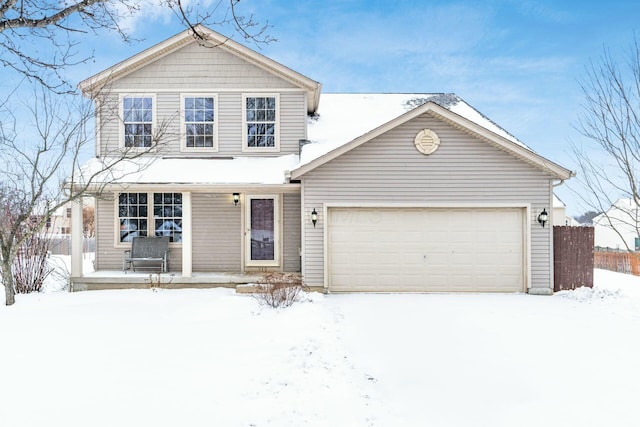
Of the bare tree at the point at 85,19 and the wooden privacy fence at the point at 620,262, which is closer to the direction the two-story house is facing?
the bare tree

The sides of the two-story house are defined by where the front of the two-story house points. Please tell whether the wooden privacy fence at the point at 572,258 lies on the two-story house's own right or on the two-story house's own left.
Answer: on the two-story house's own left

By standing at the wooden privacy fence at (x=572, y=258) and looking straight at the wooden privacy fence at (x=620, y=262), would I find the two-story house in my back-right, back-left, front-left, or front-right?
back-left

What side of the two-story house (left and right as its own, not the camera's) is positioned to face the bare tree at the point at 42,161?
right

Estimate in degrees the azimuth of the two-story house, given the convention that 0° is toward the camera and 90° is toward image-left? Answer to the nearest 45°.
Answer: approximately 0°

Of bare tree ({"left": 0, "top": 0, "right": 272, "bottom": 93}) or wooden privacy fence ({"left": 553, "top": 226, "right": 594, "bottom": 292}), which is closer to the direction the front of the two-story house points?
the bare tree
